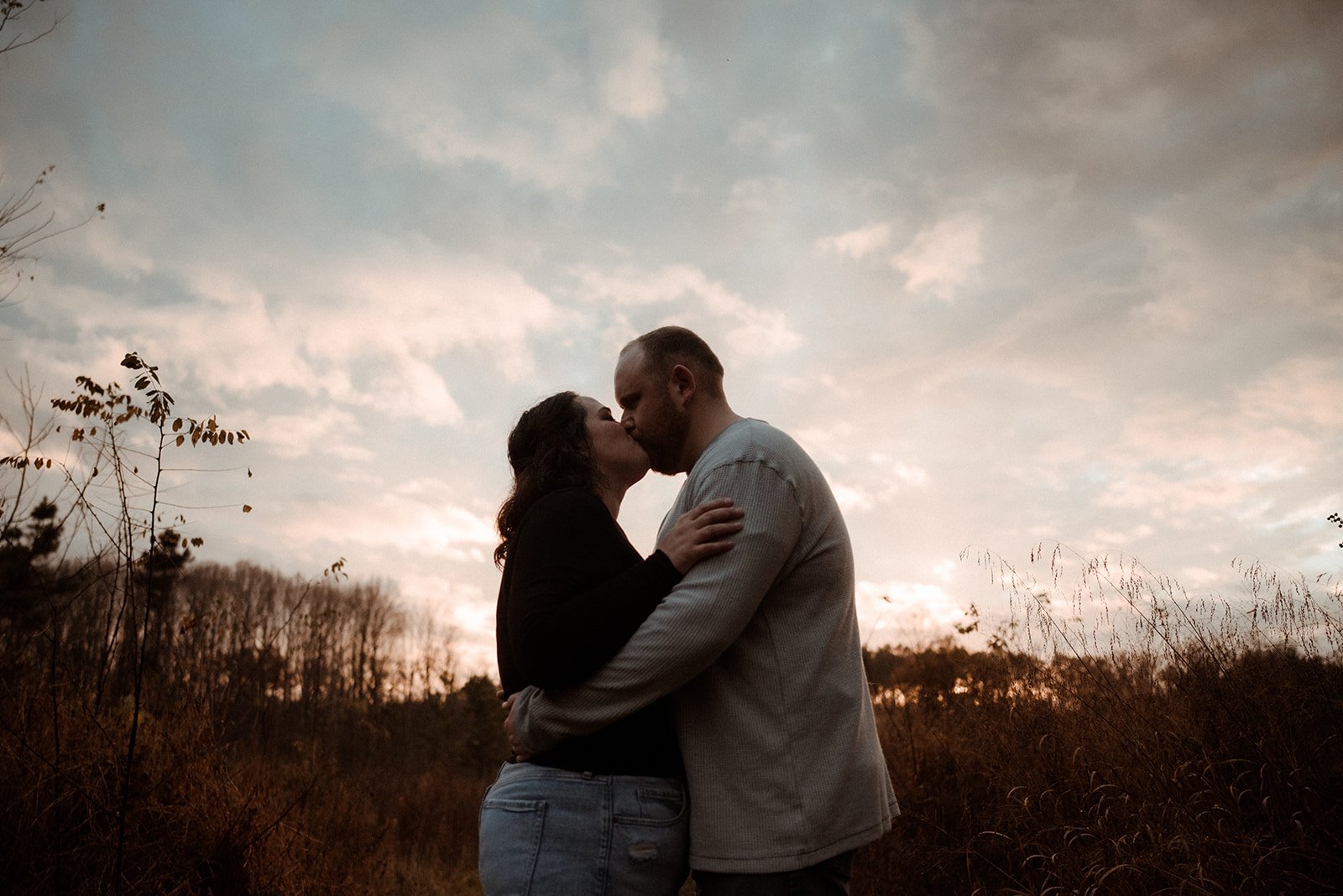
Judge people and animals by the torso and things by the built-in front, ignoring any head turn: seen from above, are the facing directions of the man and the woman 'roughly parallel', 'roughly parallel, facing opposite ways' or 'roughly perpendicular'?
roughly parallel, facing opposite ways

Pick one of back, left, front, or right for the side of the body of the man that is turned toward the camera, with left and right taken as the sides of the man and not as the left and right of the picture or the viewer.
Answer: left

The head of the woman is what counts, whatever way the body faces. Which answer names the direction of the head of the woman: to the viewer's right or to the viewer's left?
to the viewer's right

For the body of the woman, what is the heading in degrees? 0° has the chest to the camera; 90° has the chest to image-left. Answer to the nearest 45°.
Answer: approximately 270°
